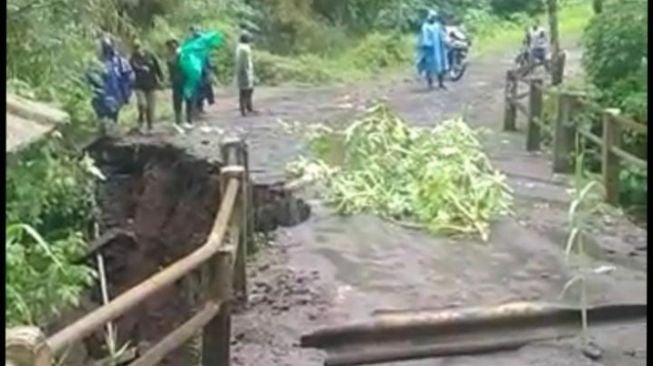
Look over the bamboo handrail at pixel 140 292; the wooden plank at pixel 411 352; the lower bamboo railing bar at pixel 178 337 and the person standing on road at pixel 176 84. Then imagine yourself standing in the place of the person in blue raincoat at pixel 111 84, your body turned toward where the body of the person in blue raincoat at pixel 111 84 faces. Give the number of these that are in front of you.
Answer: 3

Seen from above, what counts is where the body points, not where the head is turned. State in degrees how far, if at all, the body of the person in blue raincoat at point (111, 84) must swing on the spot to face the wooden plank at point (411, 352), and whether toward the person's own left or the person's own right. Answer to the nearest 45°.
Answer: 0° — they already face it

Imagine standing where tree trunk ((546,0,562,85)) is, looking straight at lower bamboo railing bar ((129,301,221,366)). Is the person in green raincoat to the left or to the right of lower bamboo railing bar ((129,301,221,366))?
right

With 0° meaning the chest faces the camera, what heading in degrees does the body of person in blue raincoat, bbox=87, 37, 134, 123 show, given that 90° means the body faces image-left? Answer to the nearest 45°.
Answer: approximately 0°

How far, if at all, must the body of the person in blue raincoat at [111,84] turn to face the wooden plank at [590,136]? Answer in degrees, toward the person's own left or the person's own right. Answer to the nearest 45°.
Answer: approximately 45° to the person's own left

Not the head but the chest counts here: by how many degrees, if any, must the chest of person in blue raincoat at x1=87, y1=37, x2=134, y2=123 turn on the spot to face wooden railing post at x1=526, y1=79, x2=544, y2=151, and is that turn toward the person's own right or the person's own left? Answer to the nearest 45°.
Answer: approximately 90° to the person's own left
